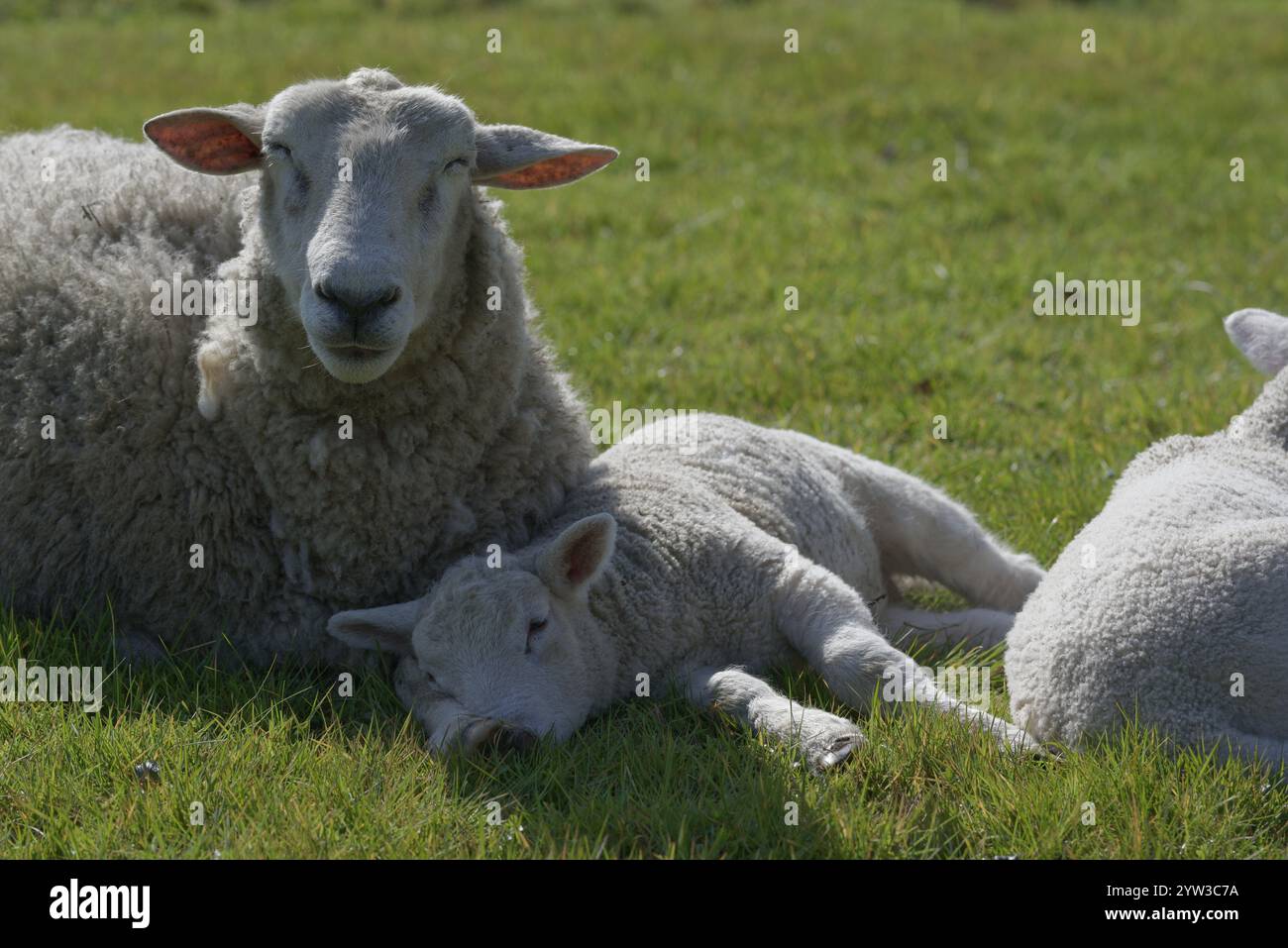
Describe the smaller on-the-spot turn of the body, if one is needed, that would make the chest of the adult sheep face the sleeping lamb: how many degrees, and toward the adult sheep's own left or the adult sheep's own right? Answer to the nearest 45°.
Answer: approximately 45° to the adult sheep's own left

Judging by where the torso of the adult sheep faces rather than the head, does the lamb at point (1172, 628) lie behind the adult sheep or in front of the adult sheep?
in front

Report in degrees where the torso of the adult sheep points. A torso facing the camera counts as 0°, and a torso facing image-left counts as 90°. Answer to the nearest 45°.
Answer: approximately 315°
